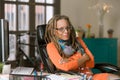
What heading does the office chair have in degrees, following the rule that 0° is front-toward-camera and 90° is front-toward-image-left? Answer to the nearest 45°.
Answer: approximately 315°

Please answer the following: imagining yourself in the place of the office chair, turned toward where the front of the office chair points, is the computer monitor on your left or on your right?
on your right

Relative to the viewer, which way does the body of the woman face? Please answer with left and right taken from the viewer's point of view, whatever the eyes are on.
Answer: facing the viewer and to the right of the viewer

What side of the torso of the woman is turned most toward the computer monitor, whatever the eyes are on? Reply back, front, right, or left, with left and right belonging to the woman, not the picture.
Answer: right
